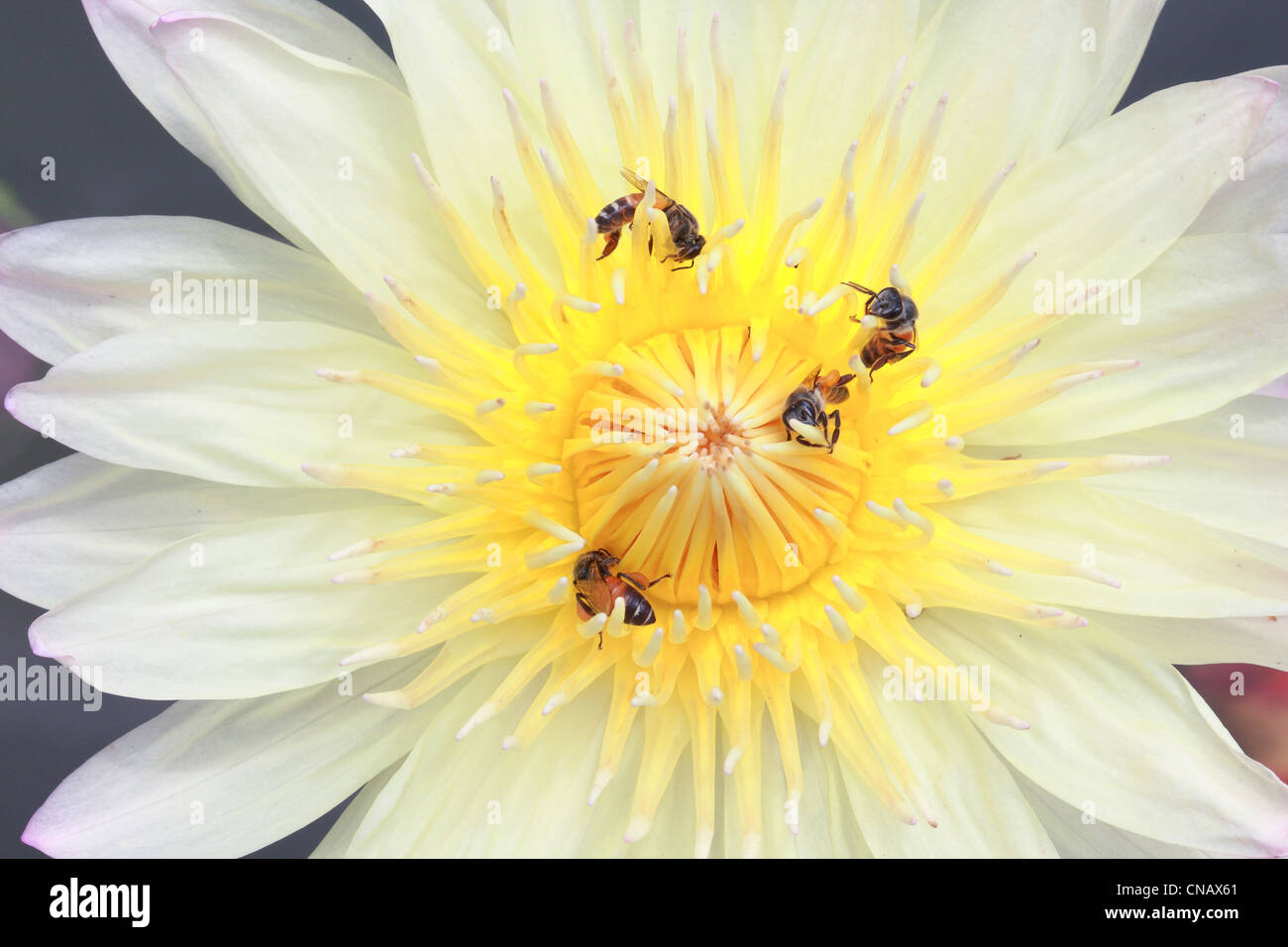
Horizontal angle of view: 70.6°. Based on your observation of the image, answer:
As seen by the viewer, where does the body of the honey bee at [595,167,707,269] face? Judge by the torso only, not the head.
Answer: to the viewer's right
